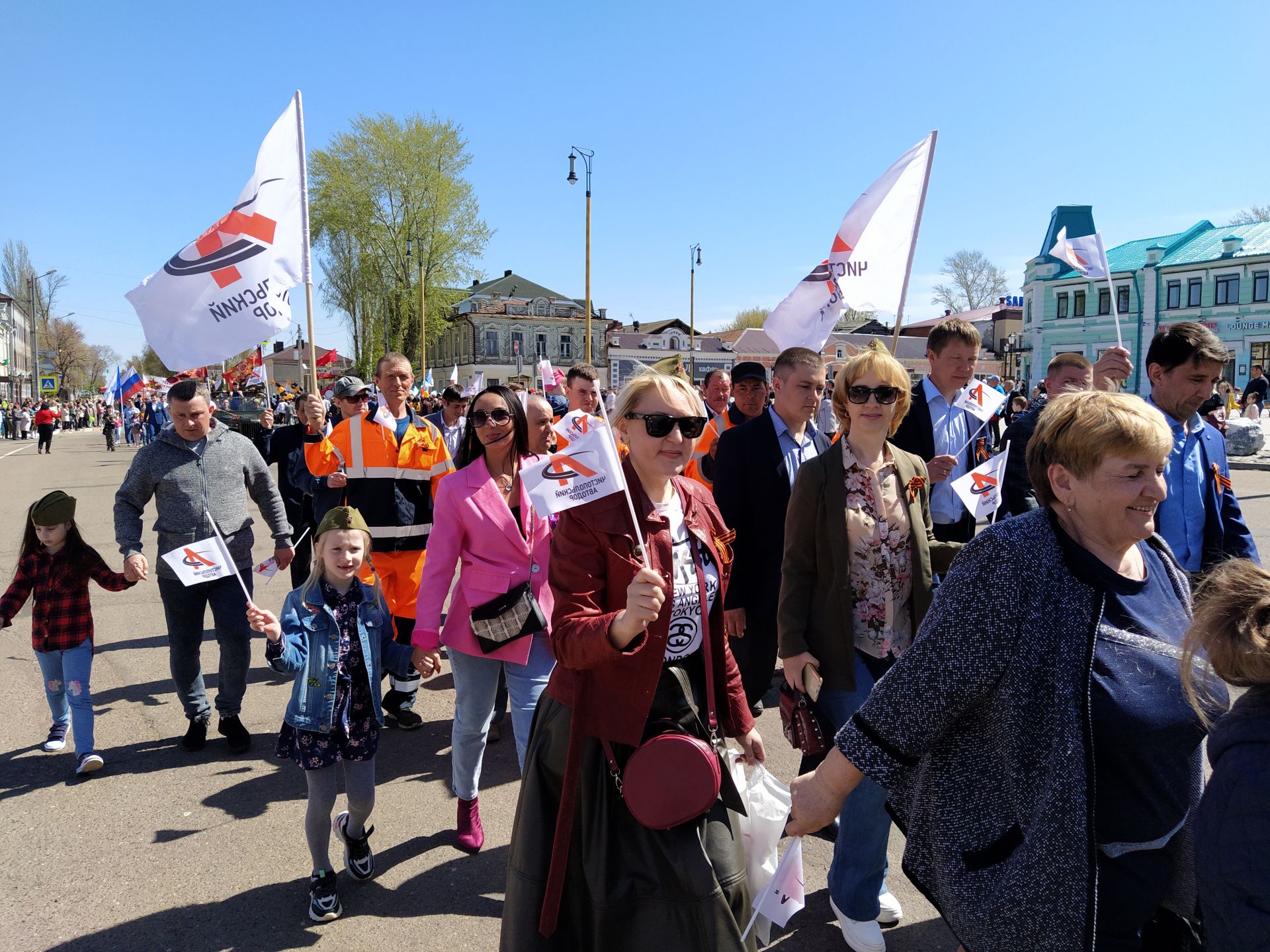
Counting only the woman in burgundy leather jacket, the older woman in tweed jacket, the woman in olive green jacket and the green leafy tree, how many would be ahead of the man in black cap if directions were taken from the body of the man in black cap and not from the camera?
3

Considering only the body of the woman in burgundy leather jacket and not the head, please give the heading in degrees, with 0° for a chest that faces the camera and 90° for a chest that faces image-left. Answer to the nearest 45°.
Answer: approximately 315°

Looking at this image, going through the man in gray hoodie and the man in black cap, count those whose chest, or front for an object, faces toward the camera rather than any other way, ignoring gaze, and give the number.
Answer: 2

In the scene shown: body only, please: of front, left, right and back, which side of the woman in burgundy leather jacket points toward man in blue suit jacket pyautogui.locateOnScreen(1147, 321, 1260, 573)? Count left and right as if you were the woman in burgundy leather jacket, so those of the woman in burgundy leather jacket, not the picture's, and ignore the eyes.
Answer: left

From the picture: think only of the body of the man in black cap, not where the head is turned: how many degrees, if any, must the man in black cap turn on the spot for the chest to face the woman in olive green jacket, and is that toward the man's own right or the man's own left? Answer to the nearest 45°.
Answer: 0° — they already face them

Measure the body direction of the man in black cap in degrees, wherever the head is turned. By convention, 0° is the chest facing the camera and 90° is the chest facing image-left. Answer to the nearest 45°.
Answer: approximately 0°
